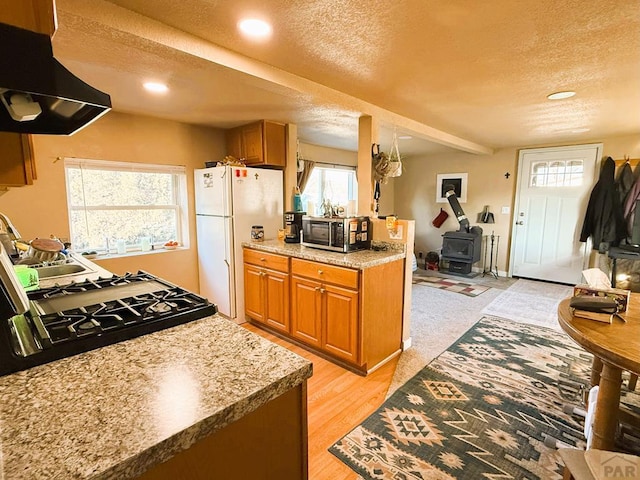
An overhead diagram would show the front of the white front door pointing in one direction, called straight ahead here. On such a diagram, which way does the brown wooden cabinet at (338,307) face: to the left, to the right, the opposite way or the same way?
the same way

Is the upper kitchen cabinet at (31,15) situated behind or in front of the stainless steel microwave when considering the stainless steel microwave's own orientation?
in front

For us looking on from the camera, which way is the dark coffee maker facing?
facing the viewer and to the left of the viewer

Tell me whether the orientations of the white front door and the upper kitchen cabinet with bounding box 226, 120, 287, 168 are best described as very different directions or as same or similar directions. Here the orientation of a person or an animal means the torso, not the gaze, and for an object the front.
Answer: same or similar directions

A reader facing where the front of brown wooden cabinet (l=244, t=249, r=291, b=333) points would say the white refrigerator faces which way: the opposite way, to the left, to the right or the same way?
the same way

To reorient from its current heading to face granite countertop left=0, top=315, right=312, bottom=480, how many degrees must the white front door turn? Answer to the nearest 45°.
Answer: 0° — it already faces it

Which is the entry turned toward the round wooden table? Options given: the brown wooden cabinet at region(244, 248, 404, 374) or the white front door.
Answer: the white front door

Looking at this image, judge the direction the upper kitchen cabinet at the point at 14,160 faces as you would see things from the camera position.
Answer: facing to the right of the viewer

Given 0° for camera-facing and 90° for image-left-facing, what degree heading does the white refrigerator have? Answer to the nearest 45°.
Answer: approximately 45°

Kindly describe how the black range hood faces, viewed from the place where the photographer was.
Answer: facing away from the viewer and to the right of the viewer

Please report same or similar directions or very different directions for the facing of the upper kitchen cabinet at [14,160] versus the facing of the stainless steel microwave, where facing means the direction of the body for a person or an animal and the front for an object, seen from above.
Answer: very different directions

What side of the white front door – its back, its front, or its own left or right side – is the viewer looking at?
front

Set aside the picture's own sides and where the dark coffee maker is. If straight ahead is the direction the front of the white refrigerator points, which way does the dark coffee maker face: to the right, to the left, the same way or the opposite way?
the same way

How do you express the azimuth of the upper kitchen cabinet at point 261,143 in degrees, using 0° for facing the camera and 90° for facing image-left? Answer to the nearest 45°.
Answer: approximately 45°
